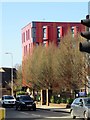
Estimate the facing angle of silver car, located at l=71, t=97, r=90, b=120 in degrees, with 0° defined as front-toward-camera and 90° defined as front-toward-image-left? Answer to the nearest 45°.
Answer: approximately 45°
